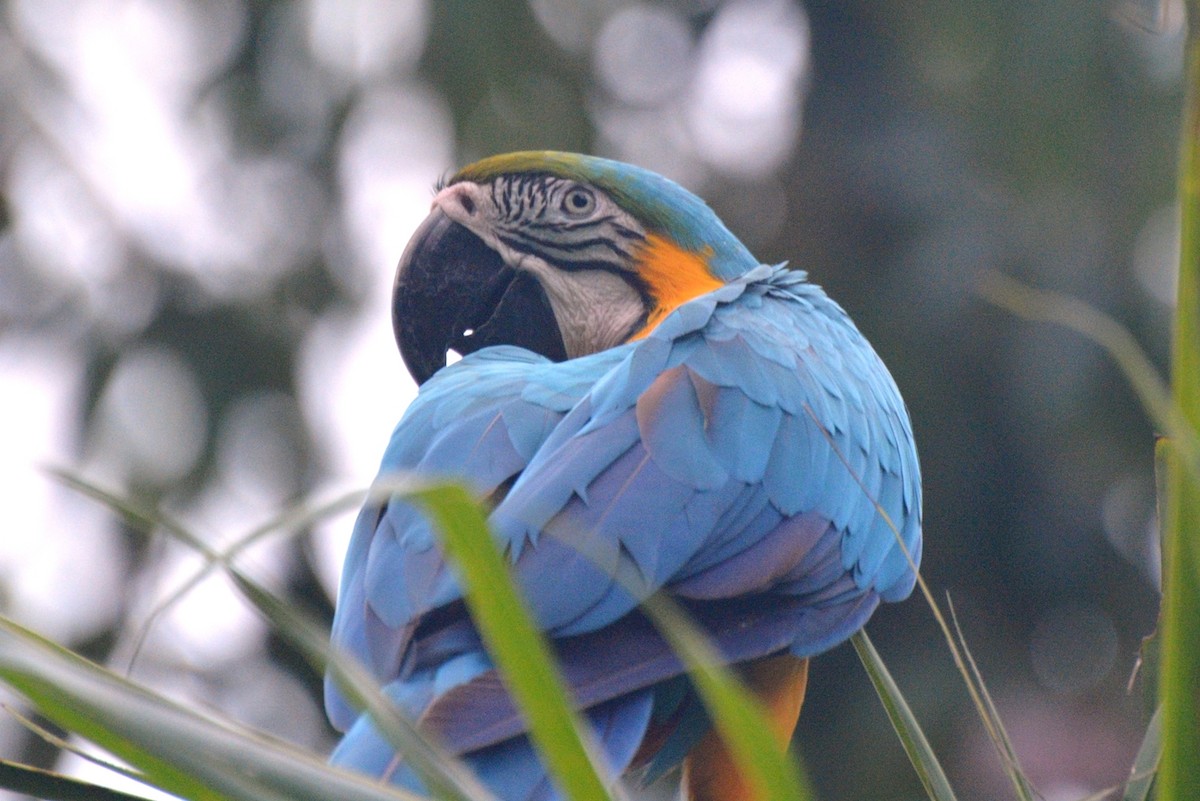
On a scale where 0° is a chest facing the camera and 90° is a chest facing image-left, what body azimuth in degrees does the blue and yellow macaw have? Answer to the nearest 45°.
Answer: approximately 225°

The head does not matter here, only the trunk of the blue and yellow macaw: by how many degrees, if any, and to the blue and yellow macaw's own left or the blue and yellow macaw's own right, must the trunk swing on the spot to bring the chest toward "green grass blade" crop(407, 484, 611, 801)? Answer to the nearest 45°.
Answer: approximately 135° to the blue and yellow macaw's own right

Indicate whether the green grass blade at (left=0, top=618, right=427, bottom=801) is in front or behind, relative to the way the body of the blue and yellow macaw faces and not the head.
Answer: behind
